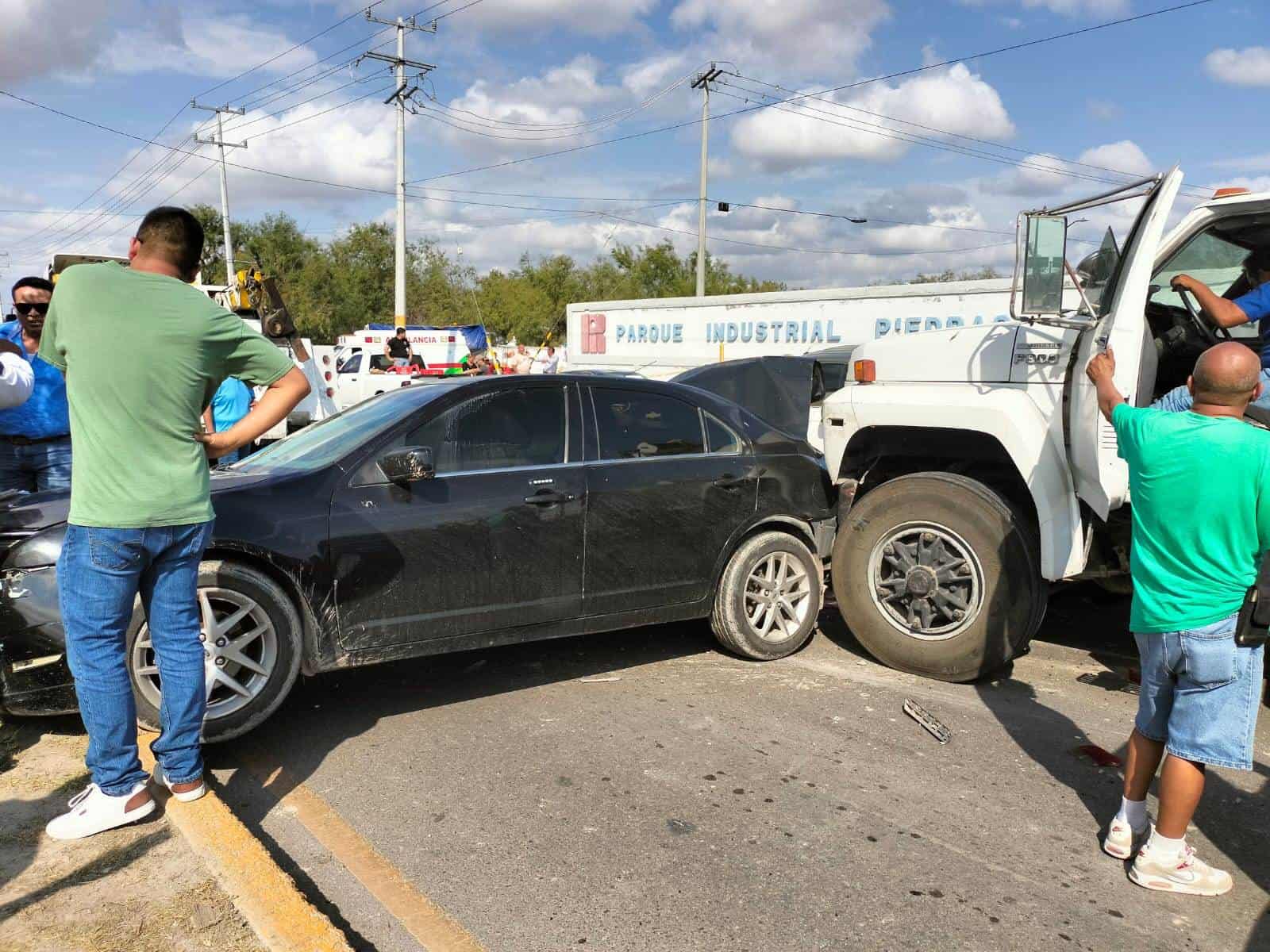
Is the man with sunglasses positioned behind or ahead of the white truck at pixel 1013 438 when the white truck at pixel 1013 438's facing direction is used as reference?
ahead

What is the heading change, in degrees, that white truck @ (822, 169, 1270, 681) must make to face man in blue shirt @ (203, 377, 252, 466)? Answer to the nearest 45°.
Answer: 0° — it already faces them

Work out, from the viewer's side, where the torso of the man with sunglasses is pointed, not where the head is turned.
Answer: toward the camera

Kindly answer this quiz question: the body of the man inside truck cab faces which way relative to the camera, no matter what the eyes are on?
to the viewer's left

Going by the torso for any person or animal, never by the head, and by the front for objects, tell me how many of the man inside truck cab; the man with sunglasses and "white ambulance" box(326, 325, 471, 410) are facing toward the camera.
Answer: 1

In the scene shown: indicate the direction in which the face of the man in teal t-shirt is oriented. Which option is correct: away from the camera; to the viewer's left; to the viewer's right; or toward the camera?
away from the camera

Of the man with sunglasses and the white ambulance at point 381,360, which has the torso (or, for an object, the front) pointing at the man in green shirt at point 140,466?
the man with sunglasses

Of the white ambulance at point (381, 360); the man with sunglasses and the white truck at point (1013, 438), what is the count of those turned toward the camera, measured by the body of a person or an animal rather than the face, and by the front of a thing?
1

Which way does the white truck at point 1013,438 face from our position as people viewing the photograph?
facing to the left of the viewer

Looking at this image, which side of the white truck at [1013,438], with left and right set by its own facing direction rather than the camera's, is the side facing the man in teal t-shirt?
left

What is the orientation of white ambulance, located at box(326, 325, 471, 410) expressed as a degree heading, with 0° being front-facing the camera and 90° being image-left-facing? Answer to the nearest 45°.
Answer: approximately 90°

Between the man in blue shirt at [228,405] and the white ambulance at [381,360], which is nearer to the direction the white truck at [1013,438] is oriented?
the man in blue shirt

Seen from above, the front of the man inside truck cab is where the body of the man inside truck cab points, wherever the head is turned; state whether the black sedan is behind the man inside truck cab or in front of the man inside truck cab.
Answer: in front
